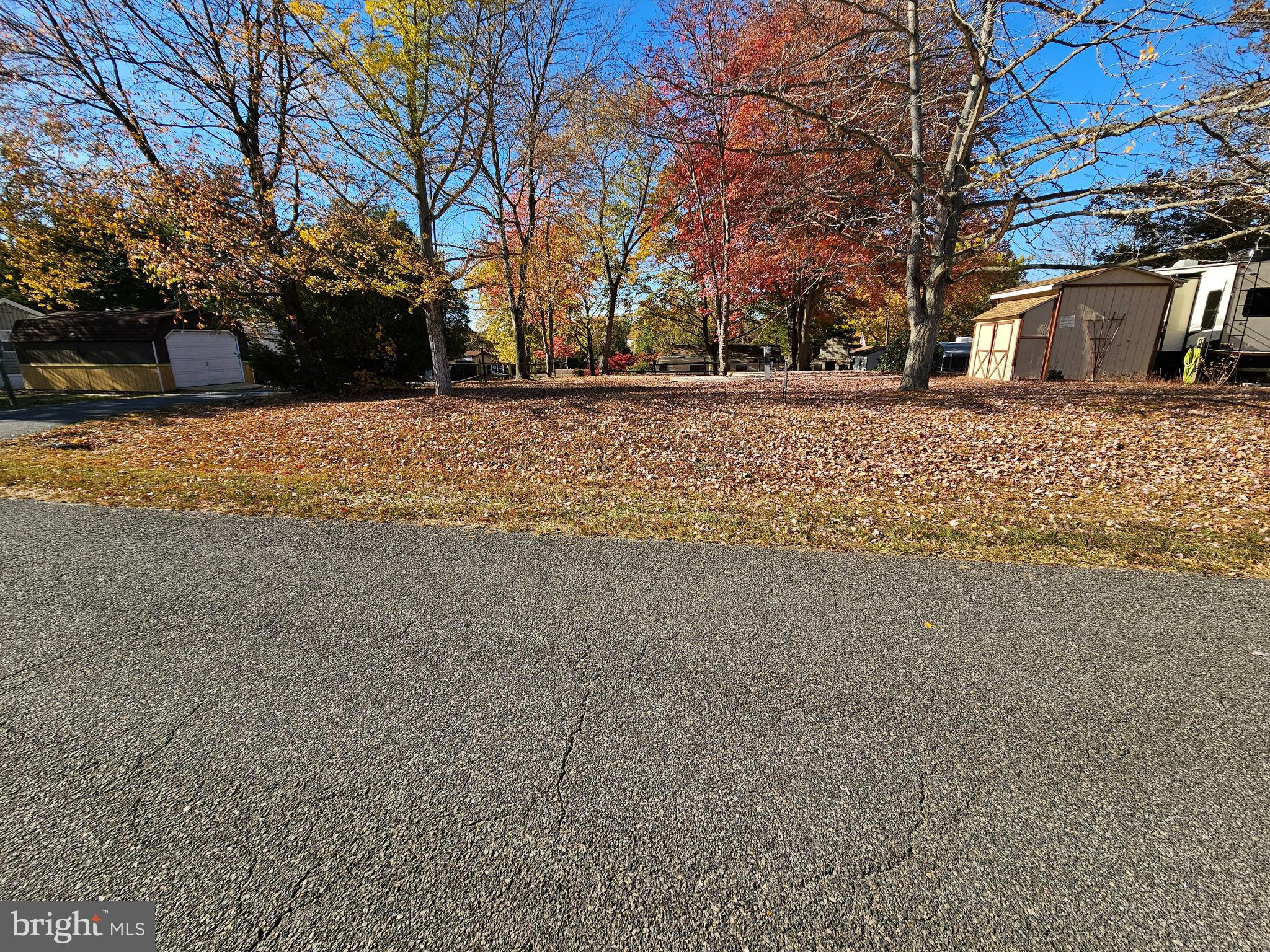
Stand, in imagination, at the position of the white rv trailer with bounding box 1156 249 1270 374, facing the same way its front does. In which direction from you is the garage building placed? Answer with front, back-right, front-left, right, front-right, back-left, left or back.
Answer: left

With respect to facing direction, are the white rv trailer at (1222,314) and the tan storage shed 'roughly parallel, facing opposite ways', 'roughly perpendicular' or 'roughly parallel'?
roughly perpendicular

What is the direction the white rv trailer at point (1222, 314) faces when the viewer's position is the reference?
facing away from the viewer and to the left of the viewer

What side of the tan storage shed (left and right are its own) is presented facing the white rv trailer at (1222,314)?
back

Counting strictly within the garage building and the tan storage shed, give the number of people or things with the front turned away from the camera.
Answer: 0

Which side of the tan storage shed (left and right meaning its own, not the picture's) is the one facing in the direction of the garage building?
front

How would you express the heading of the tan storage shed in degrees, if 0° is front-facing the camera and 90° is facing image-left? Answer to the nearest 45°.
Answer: approximately 45°
